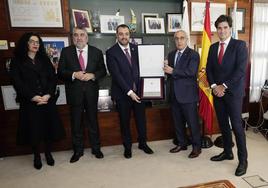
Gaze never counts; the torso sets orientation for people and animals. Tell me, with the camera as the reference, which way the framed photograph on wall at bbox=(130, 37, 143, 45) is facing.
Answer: facing the viewer

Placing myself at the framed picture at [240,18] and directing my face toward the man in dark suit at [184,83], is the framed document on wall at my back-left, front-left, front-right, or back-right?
front-right

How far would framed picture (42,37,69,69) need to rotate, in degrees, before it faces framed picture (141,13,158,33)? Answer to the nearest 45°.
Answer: approximately 90° to its left

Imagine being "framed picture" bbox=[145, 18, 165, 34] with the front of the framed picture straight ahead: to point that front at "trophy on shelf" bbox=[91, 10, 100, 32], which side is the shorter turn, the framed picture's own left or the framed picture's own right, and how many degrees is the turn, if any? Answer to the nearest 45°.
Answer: approximately 90° to the framed picture's own right

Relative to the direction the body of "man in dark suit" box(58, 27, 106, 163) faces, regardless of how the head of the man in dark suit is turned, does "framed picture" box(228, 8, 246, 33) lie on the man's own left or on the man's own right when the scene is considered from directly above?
on the man's own left

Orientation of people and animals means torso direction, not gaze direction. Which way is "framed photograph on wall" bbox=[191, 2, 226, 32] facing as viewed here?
toward the camera

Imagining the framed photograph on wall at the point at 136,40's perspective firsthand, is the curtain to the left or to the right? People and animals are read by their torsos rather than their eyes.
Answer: on its left

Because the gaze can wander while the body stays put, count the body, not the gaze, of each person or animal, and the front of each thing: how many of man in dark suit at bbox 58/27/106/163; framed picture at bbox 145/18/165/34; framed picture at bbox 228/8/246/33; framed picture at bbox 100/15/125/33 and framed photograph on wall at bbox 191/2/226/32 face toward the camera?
5

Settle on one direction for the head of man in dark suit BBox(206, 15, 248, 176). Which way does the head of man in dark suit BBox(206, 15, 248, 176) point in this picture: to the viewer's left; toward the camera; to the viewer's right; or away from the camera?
toward the camera

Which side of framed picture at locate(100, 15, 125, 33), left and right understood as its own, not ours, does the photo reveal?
front

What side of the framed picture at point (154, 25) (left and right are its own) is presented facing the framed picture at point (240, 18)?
left
